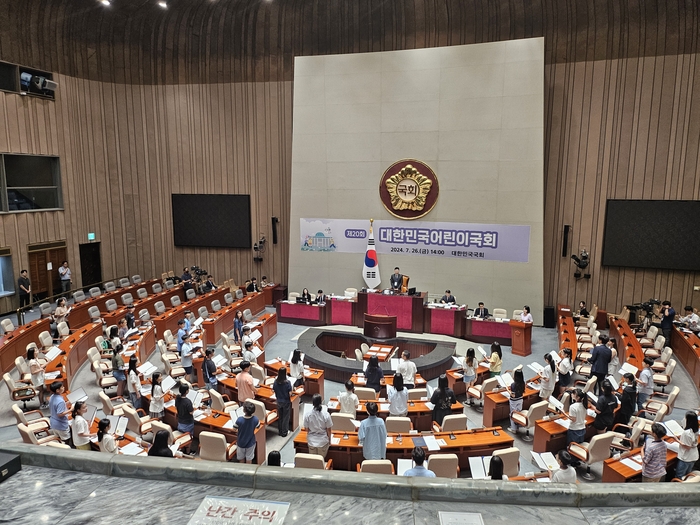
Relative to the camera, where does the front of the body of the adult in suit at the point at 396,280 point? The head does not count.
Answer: toward the camera

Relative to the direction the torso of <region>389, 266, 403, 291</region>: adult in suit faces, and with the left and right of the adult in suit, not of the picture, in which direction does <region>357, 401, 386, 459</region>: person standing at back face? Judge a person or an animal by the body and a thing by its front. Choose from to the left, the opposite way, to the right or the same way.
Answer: the opposite way

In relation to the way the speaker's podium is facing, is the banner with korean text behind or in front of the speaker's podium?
behind

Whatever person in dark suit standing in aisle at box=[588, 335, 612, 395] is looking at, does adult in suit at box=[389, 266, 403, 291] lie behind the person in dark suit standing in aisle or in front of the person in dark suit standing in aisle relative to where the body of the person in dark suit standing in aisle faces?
in front

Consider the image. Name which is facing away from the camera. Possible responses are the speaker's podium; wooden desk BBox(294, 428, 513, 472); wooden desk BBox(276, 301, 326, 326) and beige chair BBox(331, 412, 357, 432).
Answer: the beige chair

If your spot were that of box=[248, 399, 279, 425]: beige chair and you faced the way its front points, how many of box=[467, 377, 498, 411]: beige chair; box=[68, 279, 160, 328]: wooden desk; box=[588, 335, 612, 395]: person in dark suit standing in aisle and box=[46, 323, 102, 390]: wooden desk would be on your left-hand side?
2

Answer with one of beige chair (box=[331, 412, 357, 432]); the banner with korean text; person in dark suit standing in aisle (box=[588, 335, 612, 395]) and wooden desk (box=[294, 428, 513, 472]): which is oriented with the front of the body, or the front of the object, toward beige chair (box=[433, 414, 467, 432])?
the banner with korean text

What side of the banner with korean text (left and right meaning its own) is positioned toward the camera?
front

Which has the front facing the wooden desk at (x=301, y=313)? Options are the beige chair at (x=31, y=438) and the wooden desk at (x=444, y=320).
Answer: the beige chair

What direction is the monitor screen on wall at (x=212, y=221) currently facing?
toward the camera

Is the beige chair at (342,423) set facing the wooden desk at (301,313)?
yes

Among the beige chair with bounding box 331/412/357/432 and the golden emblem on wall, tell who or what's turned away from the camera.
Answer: the beige chair

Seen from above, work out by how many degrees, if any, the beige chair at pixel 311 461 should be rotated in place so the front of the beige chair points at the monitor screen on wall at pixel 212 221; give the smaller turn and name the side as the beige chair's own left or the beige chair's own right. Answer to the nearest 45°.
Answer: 0° — it already faces it

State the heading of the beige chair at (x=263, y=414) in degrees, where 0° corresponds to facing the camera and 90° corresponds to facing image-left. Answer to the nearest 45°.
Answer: approximately 225°

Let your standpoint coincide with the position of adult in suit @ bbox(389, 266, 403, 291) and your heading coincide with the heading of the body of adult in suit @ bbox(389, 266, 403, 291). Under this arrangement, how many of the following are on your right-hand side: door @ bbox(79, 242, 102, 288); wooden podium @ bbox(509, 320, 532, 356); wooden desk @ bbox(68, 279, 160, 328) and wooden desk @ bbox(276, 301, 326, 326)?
3

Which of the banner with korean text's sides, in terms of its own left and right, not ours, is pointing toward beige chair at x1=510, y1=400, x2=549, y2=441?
front

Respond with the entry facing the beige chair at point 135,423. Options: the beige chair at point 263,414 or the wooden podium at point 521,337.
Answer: the wooden podium
